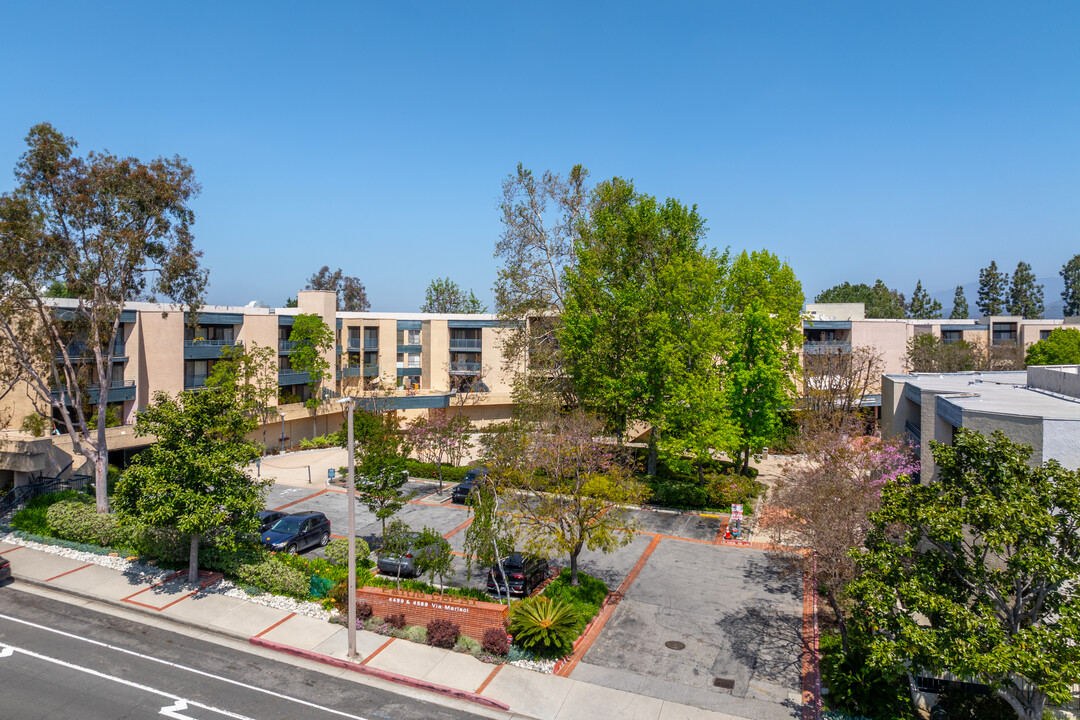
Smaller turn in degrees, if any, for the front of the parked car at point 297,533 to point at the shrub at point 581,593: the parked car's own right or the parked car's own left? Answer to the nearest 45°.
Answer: approximately 90° to the parked car's own left

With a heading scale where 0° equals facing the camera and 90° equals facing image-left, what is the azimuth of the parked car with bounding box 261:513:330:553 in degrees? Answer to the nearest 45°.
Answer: approximately 45°

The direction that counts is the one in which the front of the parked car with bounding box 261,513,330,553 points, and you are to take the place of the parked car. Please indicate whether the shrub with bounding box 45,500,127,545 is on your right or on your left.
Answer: on your right

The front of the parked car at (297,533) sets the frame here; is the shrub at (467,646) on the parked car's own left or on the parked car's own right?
on the parked car's own left

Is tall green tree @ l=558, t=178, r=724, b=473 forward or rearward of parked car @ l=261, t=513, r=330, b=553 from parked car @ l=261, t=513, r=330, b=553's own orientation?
rearward

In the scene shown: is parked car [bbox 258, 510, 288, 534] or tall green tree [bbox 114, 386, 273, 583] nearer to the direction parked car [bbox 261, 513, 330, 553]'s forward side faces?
the tall green tree

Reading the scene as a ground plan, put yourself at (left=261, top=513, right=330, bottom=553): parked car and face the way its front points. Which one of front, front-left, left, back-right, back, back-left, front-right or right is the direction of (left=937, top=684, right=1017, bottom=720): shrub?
left

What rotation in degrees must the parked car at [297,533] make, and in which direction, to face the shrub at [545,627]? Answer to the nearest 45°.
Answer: approximately 90° to its left

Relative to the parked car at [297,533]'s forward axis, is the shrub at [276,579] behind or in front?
in front

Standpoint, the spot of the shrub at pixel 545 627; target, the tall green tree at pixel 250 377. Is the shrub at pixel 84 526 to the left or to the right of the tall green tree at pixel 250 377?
left

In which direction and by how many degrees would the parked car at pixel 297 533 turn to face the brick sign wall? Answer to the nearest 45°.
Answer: approximately 90° to its left

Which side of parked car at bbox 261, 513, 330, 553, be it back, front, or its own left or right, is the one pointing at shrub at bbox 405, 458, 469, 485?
back

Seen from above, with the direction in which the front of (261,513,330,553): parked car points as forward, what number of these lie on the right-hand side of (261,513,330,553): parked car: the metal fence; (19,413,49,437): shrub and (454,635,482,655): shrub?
2

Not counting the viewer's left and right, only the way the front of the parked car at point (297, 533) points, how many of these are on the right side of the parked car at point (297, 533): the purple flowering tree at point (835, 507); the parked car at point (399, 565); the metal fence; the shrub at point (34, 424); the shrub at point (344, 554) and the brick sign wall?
2
